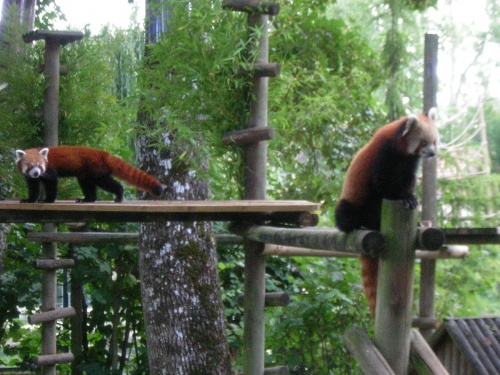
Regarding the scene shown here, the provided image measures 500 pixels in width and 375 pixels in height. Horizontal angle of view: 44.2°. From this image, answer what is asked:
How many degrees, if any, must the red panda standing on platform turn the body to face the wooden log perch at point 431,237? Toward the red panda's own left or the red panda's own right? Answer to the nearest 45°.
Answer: approximately 135° to the red panda's own left

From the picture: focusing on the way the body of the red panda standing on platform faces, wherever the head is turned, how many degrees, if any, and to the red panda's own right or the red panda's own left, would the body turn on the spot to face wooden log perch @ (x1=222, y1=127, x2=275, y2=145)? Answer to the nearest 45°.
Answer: approximately 180°

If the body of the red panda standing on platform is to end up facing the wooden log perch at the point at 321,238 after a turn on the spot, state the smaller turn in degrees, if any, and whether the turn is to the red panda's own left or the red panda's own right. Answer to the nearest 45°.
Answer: approximately 135° to the red panda's own left

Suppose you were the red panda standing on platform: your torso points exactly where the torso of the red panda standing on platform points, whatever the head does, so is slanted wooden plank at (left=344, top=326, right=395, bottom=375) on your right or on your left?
on your left

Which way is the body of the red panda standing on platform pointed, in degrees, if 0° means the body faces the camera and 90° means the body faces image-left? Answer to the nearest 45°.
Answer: approximately 90°

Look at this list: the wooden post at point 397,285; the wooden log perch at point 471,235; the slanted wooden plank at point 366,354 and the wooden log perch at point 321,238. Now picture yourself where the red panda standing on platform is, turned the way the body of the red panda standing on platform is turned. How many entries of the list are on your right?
0

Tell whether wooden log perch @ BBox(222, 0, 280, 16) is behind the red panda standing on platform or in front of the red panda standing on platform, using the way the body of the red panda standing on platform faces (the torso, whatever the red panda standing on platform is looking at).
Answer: behind

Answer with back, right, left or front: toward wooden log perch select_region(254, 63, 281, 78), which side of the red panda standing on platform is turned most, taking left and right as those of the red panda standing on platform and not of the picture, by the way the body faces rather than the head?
back

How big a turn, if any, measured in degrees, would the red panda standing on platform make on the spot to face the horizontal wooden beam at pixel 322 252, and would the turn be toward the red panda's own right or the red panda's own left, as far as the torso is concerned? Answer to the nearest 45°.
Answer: approximately 180°

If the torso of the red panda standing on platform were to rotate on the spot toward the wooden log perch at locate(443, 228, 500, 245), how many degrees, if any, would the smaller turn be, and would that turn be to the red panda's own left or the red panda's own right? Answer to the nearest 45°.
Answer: approximately 135° to the red panda's own left

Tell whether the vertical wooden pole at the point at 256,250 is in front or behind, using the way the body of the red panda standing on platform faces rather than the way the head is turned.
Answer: behind

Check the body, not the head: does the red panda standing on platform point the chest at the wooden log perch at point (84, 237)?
no

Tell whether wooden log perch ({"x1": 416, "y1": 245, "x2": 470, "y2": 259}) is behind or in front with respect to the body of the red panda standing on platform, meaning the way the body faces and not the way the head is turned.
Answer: behind

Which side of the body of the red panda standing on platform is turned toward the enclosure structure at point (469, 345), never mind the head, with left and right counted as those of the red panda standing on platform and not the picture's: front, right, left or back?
back
